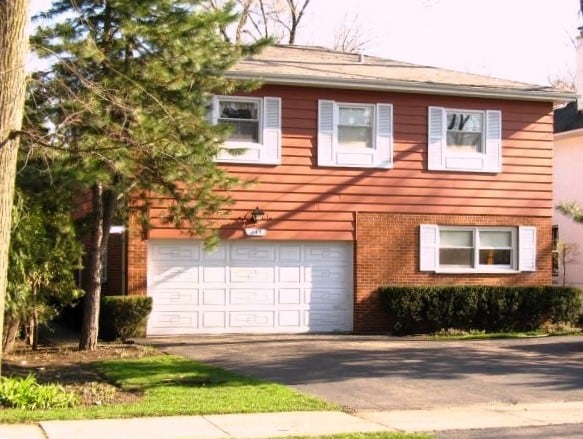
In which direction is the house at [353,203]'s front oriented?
toward the camera

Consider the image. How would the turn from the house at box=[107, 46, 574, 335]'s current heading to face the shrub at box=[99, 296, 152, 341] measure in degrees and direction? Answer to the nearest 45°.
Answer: approximately 45° to its right

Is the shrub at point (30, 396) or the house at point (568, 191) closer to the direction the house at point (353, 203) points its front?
the shrub

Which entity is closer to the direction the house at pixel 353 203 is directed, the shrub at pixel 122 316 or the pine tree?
the pine tree

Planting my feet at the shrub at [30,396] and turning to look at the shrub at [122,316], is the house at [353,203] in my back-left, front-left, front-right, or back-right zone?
front-right

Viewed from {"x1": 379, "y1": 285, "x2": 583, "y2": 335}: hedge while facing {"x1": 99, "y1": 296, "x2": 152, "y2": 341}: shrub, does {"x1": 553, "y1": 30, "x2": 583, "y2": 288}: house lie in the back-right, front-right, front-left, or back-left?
back-right

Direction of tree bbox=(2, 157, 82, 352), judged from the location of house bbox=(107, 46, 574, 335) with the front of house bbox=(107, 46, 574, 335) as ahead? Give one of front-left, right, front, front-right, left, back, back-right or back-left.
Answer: front-right

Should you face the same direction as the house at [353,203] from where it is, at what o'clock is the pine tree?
The pine tree is roughly at 1 o'clock from the house.

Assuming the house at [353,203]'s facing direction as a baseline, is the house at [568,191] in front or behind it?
behind
